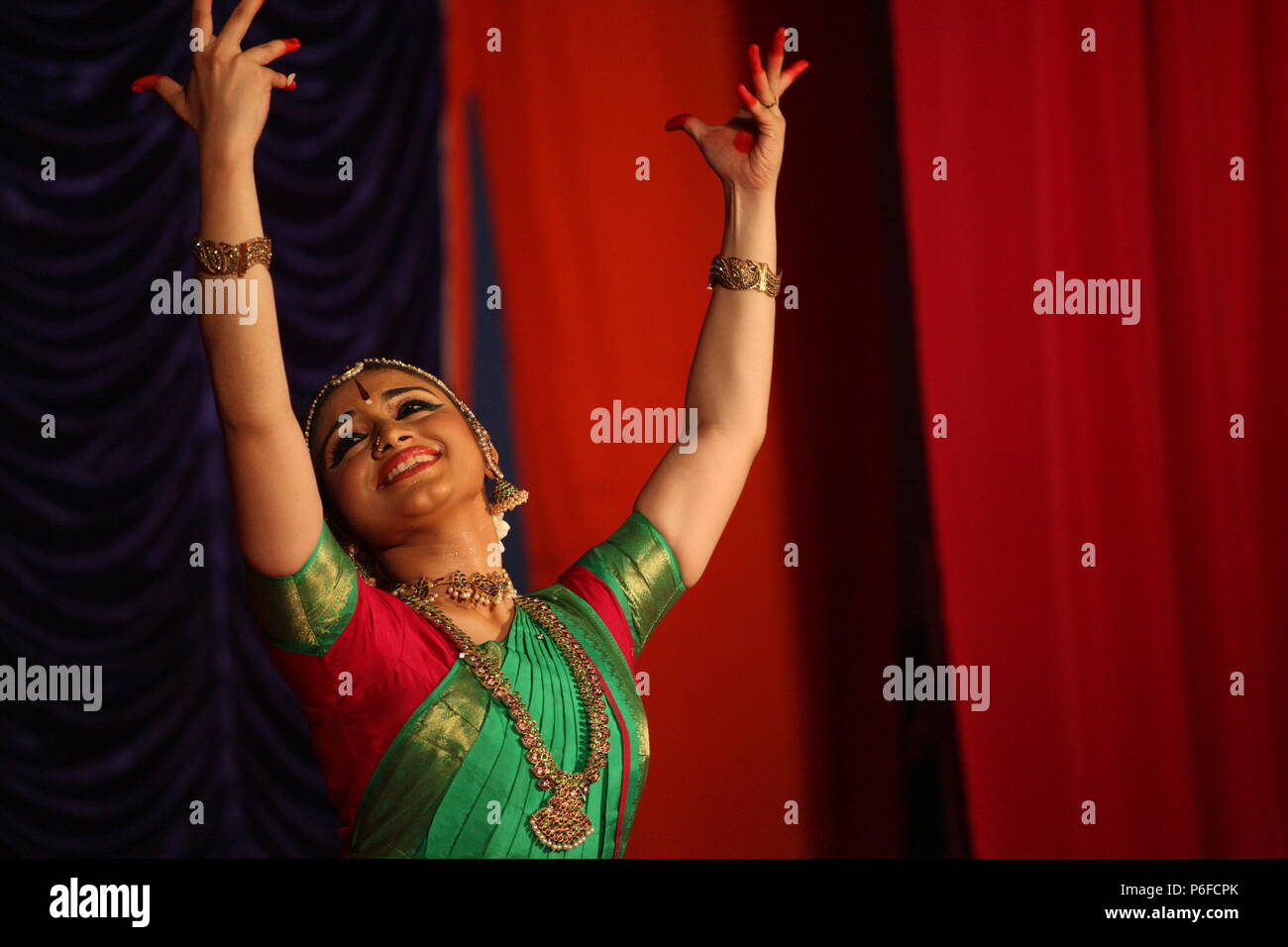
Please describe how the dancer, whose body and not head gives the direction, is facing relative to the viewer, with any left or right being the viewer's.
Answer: facing the viewer and to the right of the viewer
